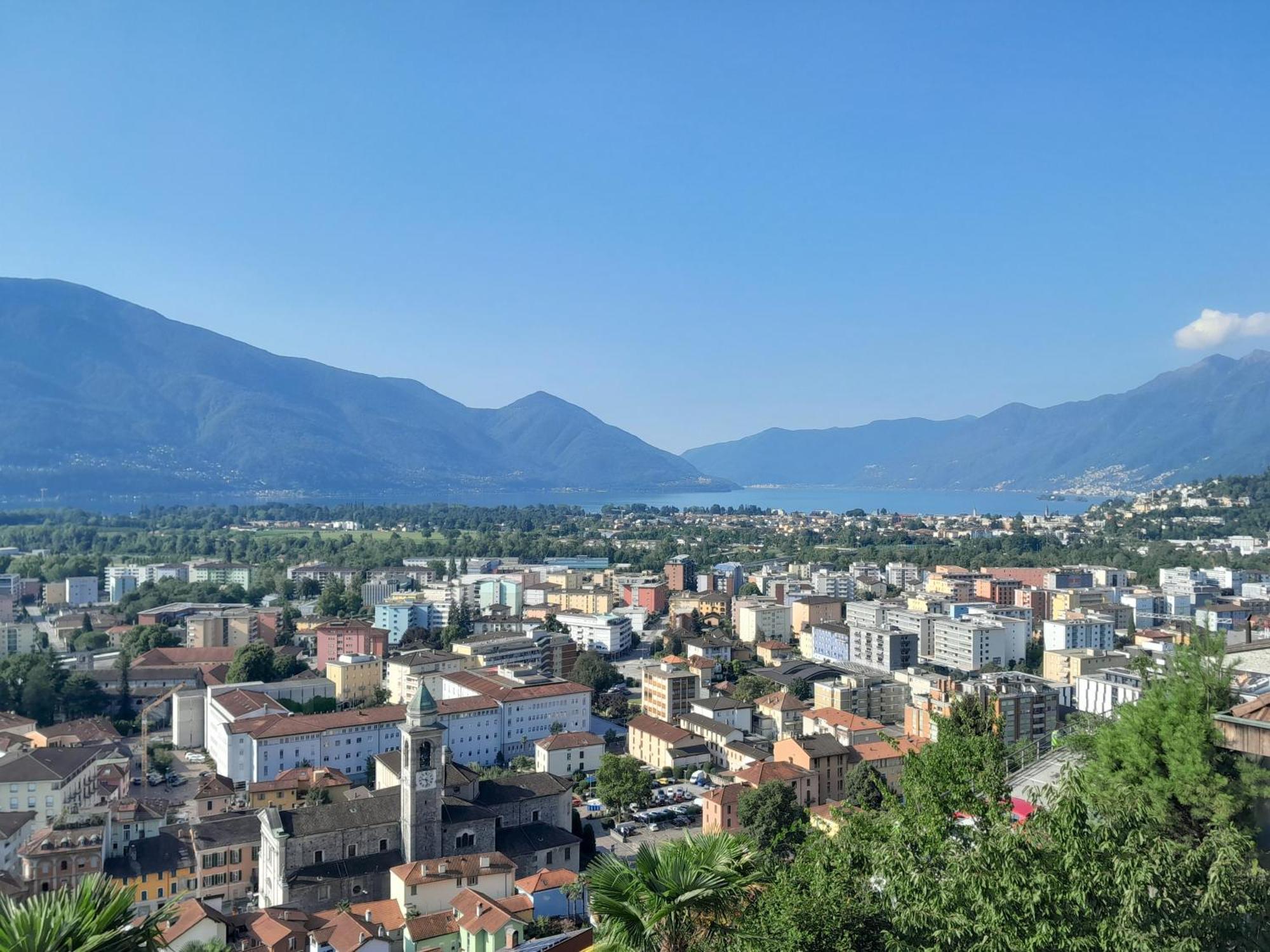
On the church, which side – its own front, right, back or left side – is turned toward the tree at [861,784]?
back

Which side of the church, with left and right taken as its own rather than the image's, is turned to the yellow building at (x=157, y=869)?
front

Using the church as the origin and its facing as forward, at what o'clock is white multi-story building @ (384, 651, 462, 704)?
The white multi-story building is roughly at 3 o'clock from the church.

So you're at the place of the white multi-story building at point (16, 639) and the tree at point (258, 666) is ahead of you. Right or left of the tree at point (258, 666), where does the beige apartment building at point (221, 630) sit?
left

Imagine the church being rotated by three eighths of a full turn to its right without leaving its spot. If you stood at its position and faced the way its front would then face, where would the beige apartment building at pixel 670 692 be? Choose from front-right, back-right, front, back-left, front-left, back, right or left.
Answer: front

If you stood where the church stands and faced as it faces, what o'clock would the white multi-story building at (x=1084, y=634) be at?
The white multi-story building is roughly at 5 o'clock from the church.

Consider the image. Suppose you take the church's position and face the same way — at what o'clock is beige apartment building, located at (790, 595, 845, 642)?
The beige apartment building is roughly at 4 o'clock from the church.

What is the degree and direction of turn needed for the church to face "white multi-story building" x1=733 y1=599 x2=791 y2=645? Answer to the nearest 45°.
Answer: approximately 135° to its right

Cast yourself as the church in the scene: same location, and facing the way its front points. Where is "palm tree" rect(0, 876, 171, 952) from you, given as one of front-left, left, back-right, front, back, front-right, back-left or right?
left

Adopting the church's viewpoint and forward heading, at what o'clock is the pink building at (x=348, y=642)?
The pink building is roughly at 3 o'clock from the church.

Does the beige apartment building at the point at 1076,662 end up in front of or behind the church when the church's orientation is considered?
behind

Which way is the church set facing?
to the viewer's left

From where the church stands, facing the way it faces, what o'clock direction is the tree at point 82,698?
The tree is roughly at 2 o'clock from the church.

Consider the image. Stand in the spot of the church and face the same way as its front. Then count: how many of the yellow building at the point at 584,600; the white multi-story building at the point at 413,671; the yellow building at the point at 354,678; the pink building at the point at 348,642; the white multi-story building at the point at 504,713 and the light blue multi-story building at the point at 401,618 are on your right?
6

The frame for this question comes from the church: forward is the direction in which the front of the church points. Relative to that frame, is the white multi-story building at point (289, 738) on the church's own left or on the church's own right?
on the church's own right

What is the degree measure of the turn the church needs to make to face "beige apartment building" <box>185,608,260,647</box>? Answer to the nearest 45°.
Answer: approximately 90° to its right
